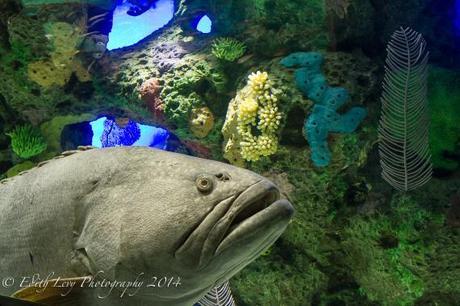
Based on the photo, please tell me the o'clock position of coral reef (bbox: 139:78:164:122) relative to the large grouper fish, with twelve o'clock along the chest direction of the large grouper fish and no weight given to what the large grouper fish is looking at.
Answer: The coral reef is roughly at 9 o'clock from the large grouper fish.

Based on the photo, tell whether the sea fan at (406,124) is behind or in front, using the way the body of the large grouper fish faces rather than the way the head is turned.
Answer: in front

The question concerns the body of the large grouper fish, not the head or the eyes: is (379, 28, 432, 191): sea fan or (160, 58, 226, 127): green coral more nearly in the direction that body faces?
the sea fan

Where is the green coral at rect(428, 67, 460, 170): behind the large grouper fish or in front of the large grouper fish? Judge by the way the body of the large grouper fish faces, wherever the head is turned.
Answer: in front

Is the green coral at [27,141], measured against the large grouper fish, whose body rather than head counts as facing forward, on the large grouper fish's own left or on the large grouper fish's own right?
on the large grouper fish's own left

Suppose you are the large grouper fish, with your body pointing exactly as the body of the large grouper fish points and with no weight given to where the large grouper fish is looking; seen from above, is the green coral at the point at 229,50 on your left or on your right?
on your left

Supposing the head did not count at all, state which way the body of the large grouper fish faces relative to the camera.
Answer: to the viewer's right

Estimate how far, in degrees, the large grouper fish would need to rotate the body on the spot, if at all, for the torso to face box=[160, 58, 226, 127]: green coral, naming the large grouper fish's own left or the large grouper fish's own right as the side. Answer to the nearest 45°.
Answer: approximately 90° to the large grouper fish's own left

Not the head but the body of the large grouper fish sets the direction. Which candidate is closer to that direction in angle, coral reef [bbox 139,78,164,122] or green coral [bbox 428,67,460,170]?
the green coral

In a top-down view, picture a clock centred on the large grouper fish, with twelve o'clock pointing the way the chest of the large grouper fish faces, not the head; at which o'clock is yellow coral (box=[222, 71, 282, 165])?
The yellow coral is roughly at 10 o'clock from the large grouper fish.

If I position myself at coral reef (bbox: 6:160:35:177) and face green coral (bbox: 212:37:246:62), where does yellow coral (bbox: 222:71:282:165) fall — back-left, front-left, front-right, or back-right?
front-right

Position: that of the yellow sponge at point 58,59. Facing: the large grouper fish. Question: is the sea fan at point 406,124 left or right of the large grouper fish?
left

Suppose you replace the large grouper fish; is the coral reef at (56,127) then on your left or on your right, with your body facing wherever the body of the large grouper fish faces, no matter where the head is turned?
on your left

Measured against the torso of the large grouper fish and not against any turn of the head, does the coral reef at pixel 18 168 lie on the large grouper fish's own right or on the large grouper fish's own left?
on the large grouper fish's own left

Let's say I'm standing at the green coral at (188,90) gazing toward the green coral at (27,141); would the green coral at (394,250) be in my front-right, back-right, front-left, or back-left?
back-left

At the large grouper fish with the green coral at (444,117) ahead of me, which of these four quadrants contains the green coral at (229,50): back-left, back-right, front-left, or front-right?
front-left
